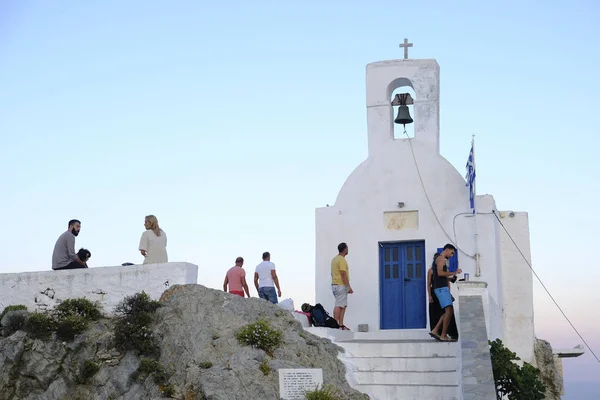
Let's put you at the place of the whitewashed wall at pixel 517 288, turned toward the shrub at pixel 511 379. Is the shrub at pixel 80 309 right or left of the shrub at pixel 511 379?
right

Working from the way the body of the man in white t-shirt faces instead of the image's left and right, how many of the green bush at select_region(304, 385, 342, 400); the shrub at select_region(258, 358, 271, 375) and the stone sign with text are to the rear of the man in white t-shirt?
3

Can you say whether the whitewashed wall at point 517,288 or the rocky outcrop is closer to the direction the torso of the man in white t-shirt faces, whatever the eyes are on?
the whitewashed wall

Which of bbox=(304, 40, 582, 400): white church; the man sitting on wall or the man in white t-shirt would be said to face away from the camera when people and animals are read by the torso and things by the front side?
the man in white t-shirt

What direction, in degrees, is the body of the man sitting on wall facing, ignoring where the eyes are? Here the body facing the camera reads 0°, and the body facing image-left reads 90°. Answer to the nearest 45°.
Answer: approximately 270°

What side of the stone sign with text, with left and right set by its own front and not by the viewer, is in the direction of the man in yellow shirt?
back

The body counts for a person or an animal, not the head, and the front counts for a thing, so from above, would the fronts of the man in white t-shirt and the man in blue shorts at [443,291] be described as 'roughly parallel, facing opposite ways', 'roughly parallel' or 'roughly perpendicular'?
roughly perpendicular

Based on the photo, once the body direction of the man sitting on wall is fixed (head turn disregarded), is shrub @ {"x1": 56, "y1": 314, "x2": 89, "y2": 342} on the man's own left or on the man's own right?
on the man's own right

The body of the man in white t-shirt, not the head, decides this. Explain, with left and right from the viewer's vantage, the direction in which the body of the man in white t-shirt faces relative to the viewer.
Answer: facing away from the viewer
